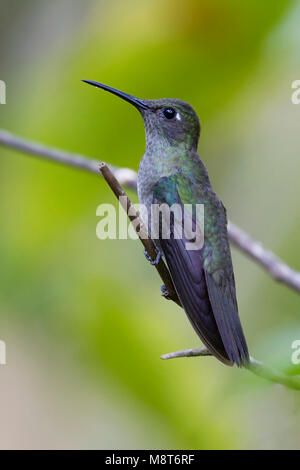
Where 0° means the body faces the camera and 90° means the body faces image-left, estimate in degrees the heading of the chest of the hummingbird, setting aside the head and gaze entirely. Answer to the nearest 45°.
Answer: approximately 90°
